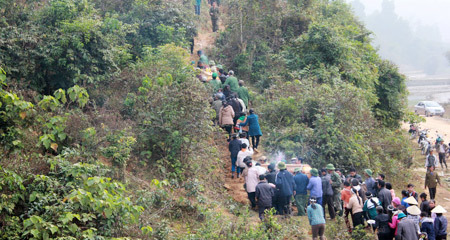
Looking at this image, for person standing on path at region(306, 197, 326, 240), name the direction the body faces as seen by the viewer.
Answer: away from the camera

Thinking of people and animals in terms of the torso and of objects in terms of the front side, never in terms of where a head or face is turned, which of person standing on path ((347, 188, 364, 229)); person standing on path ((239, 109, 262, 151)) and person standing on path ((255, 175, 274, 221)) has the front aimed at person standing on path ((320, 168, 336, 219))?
person standing on path ((347, 188, 364, 229))

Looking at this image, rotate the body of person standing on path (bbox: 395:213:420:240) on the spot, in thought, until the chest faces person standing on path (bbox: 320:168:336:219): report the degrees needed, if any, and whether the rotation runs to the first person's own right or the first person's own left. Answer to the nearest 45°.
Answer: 0° — they already face them

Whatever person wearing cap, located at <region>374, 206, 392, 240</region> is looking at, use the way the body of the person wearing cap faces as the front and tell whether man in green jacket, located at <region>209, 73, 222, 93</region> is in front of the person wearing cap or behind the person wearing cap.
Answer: in front

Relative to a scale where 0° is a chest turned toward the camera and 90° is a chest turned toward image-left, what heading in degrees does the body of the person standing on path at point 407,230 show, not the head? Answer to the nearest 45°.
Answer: approximately 135°

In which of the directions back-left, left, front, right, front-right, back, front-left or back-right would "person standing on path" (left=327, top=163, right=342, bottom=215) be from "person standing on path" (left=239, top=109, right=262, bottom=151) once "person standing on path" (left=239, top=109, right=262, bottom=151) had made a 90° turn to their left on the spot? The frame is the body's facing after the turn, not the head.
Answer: left

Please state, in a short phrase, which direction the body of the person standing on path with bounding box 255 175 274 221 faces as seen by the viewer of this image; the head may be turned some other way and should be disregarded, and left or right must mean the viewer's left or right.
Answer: facing away from the viewer and to the left of the viewer

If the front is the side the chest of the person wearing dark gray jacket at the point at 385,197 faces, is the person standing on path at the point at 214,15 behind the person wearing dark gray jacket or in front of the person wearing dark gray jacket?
in front

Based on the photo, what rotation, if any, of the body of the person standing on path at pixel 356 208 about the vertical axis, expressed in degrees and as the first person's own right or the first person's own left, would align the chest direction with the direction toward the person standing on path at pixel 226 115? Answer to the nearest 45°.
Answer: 0° — they already face them
